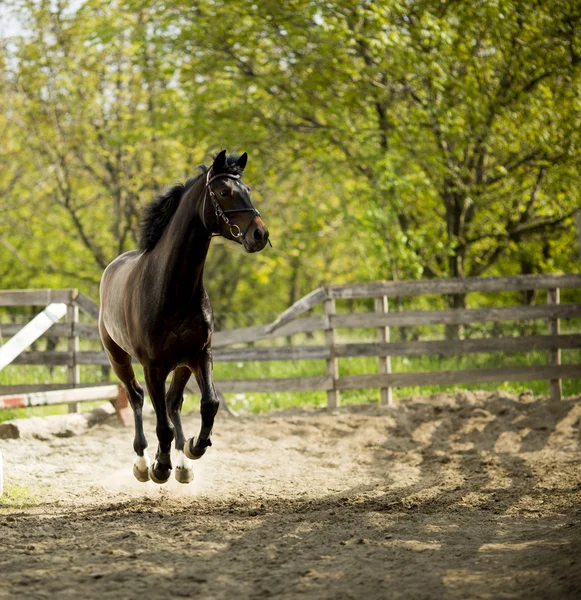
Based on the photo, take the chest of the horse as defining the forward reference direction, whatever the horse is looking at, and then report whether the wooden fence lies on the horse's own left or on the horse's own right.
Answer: on the horse's own left
